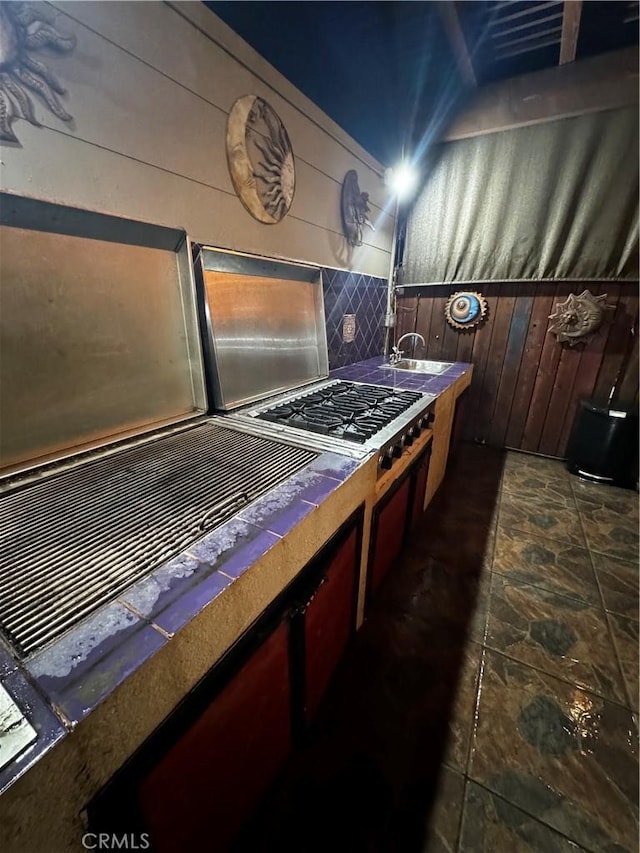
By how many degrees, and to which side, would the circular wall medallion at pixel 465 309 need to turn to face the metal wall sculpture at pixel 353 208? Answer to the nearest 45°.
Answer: approximately 45° to its right

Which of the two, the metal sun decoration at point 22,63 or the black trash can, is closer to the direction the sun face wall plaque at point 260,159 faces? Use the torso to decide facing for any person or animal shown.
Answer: the black trash can

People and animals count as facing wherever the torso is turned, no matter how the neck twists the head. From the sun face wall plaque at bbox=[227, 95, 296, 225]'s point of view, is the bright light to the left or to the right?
on its left

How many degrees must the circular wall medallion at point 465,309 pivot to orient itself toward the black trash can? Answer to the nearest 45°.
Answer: approximately 90° to its left

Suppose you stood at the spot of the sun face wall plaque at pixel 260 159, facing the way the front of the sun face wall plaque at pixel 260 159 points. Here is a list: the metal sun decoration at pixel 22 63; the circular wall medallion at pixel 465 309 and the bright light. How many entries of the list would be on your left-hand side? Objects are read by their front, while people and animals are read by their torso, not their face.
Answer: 2

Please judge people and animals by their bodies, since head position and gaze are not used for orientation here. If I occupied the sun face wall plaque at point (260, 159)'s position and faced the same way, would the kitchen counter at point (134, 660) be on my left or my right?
on my right

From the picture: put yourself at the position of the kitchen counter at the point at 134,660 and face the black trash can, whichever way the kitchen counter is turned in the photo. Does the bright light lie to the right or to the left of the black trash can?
left

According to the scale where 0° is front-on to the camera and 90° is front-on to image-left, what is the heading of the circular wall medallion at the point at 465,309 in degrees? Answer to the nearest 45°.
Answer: approximately 0°

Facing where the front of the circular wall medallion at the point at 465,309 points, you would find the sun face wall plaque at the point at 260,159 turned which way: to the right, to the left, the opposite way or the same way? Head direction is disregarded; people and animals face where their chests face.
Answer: to the left

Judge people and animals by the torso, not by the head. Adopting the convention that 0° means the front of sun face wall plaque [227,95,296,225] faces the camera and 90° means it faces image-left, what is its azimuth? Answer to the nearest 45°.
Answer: approximately 315°

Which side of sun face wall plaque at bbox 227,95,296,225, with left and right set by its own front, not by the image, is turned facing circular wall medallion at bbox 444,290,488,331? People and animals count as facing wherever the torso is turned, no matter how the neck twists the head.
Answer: left
